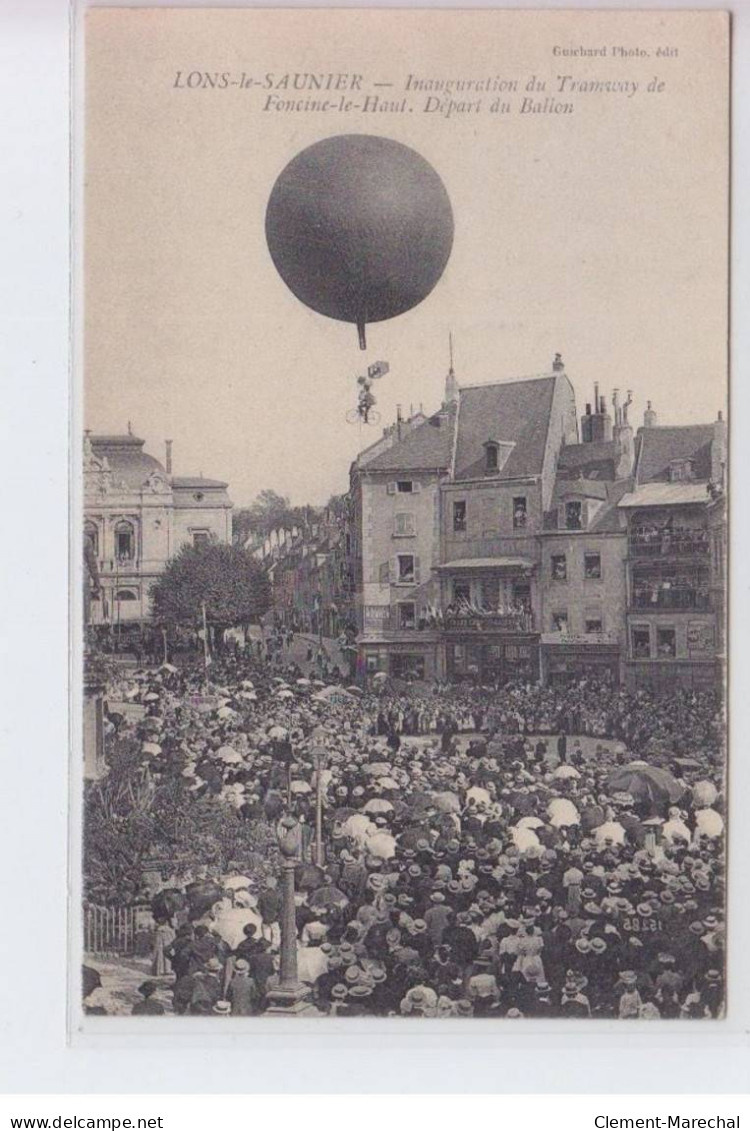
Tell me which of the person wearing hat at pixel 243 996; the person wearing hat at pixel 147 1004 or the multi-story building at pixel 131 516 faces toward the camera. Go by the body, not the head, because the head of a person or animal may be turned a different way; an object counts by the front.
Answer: the multi-story building

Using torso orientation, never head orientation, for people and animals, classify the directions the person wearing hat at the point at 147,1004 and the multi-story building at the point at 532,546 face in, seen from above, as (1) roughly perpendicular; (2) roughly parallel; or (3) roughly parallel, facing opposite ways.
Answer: roughly parallel, facing opposite ways

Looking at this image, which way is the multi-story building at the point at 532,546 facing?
toward the camera

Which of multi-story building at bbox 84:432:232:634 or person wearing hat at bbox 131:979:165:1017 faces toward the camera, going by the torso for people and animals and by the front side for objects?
the multi-story building

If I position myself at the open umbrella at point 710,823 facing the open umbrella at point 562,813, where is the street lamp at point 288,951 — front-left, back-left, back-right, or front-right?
front-left

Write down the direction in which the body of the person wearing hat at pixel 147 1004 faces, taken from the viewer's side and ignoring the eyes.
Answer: away from the camera

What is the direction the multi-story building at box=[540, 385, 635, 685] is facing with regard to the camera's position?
facing the viewer

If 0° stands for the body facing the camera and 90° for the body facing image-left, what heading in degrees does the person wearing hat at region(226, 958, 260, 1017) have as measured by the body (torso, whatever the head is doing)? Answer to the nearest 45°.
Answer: approximately 180°

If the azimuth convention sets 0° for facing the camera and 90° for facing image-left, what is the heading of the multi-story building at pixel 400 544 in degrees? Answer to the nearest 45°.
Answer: approximately 0°

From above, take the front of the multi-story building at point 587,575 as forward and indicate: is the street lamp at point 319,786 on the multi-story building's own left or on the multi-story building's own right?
on the multi-story building's own right

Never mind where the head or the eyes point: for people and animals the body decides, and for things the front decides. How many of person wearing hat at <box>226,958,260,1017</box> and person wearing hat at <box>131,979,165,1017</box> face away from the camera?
2

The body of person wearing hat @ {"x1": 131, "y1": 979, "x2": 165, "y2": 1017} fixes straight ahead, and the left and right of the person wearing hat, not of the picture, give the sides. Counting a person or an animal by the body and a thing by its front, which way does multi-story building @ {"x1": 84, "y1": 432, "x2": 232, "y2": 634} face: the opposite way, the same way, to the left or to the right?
the opposite way
